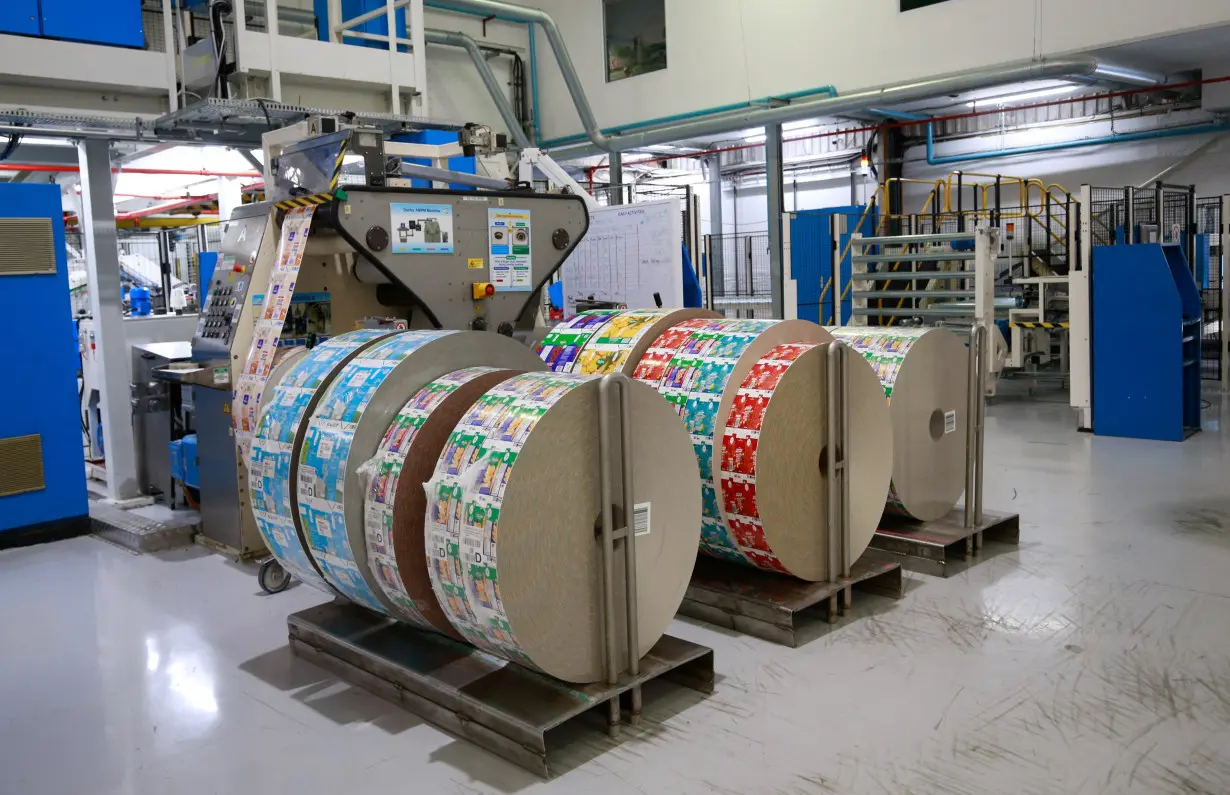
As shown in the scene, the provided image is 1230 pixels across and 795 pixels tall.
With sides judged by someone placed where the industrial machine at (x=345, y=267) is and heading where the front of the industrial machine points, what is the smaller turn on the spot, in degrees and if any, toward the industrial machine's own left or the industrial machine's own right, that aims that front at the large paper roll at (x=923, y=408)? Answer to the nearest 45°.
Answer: approximately 90° to the industrial machine's own left

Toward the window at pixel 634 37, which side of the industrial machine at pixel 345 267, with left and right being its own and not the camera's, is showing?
back

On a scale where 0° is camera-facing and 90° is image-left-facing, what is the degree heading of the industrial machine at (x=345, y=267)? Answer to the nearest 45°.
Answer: approximately 45°

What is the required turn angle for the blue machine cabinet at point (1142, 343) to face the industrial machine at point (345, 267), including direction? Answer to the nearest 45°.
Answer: approximately 135° to its right

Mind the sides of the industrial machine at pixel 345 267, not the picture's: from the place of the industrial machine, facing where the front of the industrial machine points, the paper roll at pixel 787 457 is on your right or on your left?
on your left

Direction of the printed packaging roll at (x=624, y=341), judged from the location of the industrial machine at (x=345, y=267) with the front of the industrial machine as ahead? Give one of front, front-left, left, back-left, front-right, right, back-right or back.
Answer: left

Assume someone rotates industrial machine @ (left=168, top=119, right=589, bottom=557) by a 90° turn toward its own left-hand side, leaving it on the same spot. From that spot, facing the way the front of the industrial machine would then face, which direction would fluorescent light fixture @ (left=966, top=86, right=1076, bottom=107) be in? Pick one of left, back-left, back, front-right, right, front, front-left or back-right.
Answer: left

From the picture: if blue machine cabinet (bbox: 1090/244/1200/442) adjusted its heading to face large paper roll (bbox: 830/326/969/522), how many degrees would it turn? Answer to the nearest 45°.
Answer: approximately 90° to its right

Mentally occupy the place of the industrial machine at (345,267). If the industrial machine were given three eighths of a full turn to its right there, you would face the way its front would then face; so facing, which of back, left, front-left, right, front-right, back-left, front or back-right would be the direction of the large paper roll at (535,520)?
back
